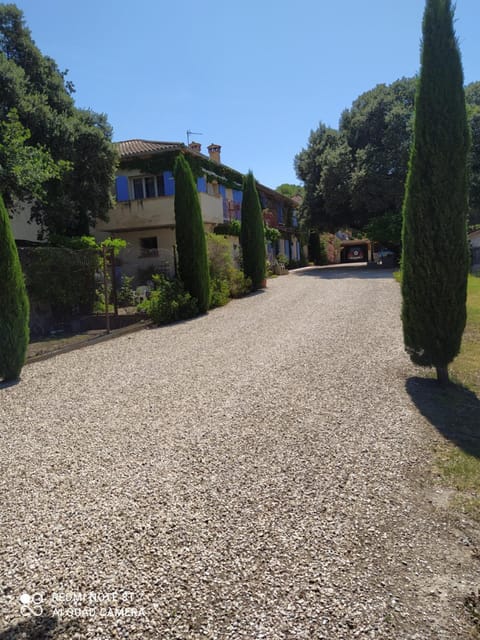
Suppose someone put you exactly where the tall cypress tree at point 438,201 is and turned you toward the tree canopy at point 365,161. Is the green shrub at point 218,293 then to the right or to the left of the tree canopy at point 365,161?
left

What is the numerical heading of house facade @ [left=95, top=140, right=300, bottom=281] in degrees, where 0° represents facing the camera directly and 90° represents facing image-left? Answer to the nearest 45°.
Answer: approximately 315°

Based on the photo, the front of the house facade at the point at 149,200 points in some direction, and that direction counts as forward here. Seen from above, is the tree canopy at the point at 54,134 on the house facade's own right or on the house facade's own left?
on the house facade's own right

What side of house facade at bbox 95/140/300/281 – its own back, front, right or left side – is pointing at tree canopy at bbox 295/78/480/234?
left

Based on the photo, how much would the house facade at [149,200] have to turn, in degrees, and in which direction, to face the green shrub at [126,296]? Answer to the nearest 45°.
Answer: approximately 45° to its right

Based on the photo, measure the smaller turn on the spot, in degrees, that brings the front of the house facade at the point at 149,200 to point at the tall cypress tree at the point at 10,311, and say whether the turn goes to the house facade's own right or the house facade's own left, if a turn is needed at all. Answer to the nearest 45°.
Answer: approximately 45° to the house facade's own right

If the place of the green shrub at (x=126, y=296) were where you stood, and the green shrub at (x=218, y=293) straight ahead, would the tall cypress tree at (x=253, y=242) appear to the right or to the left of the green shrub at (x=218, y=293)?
left
